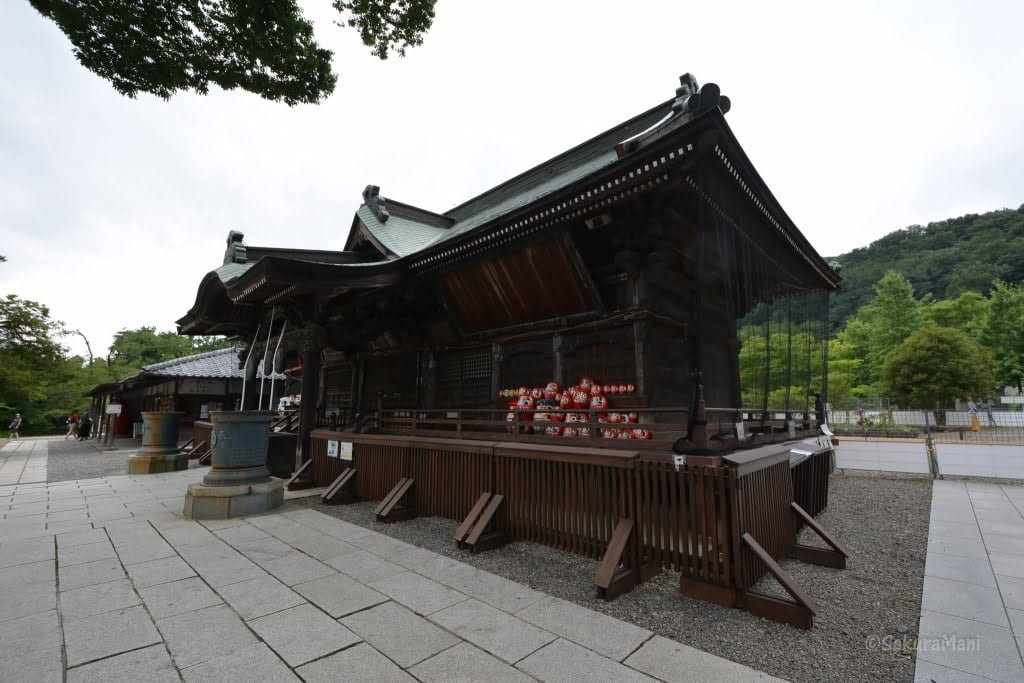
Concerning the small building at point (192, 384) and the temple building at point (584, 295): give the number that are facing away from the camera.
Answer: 0

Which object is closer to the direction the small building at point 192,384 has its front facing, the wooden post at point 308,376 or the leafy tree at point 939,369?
the wooden post

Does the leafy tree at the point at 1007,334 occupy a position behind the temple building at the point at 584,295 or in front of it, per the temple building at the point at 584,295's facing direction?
behind

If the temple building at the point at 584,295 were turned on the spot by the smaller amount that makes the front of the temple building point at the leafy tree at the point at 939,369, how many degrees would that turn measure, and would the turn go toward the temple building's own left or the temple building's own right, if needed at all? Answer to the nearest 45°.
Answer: approximately 180°
